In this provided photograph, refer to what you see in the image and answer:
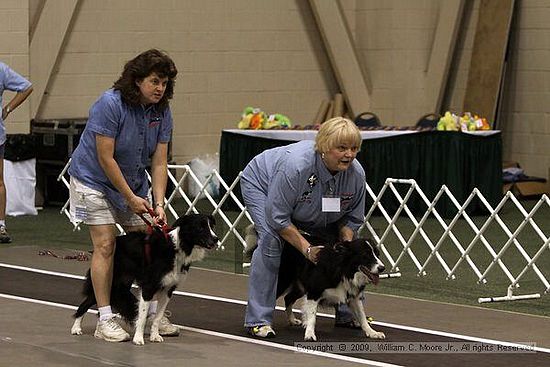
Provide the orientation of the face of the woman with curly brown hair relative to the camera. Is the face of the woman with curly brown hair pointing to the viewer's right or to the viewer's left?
to the viewer's right

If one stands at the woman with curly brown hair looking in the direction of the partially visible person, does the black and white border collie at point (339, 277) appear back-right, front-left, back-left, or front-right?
back-right

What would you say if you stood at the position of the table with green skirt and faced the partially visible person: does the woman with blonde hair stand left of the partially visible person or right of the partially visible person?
left

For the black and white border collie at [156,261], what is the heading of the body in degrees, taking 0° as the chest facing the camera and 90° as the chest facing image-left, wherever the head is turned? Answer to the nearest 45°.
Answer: approximately 315°

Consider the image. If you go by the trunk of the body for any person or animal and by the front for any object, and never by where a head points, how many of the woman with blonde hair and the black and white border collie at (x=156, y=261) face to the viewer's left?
0

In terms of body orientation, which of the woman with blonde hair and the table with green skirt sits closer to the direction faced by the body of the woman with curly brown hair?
the woman with blonde hair

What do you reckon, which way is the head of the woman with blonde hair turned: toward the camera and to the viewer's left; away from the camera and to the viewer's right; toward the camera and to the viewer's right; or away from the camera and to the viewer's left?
toward the camera and to the viewer's right

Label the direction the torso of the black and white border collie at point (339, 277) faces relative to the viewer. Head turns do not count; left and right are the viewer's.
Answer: facing the viewer and to the right of the viewer

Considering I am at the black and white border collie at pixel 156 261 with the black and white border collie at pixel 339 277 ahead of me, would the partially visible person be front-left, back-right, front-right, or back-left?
back-left

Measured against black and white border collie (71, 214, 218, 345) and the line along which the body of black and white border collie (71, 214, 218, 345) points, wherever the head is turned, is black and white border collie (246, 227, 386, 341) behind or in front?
in front

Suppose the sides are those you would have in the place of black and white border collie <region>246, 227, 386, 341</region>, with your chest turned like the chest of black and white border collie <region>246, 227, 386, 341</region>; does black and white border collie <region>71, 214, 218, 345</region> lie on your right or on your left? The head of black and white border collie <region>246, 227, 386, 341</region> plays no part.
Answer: on your right

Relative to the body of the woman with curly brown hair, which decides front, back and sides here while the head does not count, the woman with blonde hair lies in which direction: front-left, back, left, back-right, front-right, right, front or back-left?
front-left

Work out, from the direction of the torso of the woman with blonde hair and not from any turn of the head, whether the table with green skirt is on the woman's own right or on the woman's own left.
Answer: on the woman's own left

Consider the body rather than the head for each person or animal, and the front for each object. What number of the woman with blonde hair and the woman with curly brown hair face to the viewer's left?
0
